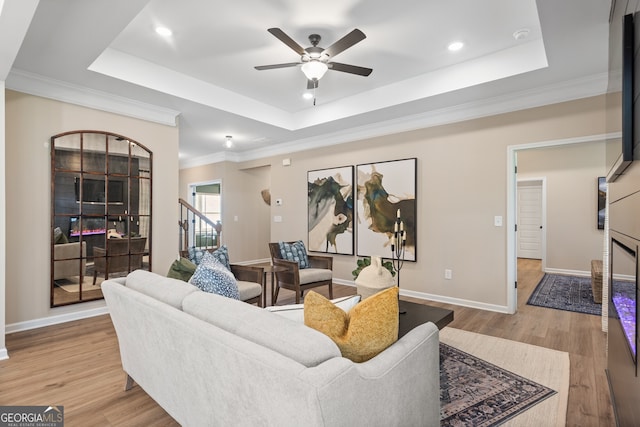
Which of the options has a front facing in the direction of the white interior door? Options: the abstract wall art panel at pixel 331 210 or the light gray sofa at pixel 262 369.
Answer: the light gray sofa

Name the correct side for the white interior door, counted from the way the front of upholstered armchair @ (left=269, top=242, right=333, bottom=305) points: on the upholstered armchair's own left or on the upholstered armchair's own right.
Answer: on the upholstered armchair's own left

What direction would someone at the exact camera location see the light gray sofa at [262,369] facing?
facing away from the viewer and to the right of the viewer

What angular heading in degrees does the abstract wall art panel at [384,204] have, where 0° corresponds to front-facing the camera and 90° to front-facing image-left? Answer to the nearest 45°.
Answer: approximately 45°

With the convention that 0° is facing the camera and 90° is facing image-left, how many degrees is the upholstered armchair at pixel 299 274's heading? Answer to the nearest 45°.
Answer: approximately 315°

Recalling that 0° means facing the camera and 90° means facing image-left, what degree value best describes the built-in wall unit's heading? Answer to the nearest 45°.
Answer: approximately 90°

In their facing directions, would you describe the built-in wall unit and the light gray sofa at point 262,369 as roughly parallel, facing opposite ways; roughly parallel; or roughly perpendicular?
roughly perpendicular

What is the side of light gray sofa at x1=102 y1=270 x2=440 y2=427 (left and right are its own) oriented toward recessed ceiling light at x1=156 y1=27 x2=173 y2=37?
left

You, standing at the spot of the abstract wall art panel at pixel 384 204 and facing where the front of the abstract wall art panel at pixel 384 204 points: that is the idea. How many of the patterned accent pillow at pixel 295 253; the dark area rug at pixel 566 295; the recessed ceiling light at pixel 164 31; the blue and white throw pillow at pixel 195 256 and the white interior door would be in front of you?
3

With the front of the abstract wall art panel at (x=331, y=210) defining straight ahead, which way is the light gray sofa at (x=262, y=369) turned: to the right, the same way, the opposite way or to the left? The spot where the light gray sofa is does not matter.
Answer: the opposite way
